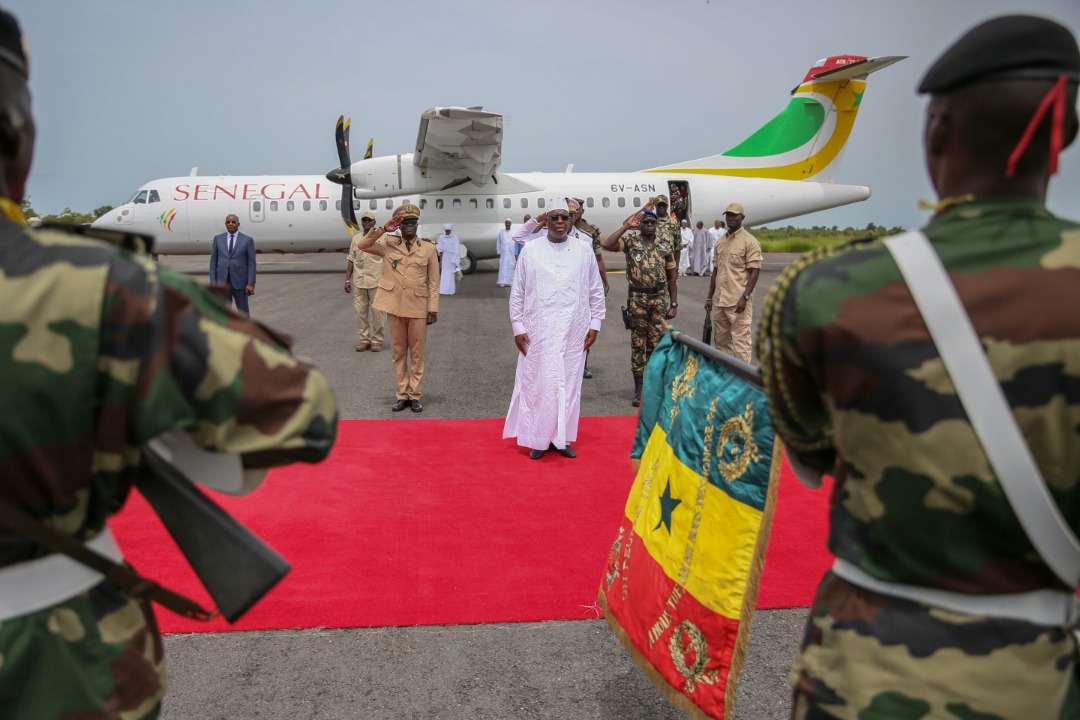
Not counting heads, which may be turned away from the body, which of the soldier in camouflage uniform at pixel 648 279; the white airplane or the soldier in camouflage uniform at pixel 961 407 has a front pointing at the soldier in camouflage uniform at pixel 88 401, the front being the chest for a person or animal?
the soldier in camouflage uniform at pixel 648 279

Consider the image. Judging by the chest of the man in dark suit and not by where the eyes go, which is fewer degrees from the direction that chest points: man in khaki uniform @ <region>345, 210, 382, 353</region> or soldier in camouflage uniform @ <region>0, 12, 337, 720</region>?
the soldier in camouflage uniform

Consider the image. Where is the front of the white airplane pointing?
to the viewer's left

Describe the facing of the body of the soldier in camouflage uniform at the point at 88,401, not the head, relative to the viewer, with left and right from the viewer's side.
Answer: facing away from the viewer

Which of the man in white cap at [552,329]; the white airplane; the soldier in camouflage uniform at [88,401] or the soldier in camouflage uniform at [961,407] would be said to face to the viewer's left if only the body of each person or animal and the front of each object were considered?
the white airplane

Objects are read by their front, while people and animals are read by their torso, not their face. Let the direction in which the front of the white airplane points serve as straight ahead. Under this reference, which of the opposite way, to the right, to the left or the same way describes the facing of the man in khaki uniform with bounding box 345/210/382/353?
to the left

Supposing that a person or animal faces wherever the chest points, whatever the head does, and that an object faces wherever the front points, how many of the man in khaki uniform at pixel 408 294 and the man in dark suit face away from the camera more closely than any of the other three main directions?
0

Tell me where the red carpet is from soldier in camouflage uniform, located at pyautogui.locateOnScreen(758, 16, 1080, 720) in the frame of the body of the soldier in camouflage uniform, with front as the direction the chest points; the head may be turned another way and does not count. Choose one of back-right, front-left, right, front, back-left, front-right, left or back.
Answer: front-left

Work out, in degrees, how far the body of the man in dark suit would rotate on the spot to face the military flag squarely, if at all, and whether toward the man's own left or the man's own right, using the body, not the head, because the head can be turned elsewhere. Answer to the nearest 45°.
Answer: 0° — they already face it

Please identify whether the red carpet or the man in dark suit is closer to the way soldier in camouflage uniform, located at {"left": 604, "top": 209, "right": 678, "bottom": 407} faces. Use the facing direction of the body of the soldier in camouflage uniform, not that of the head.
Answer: the red carpet
